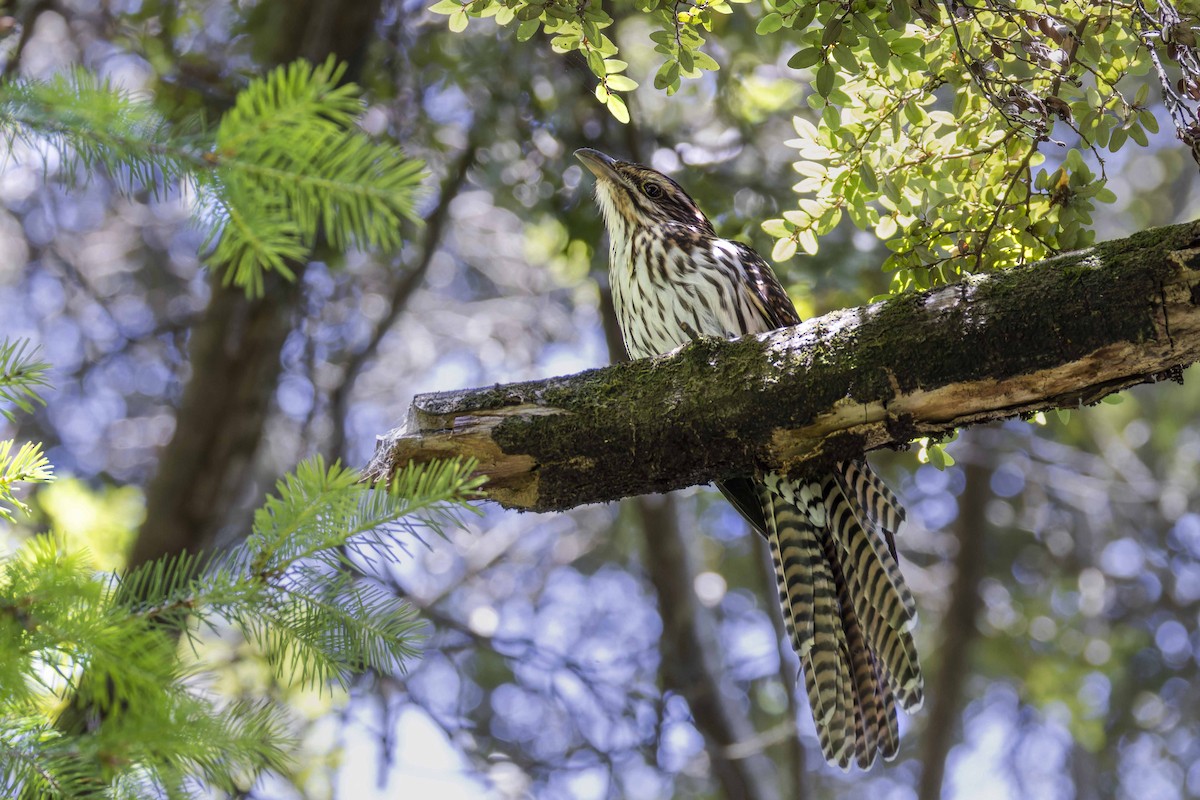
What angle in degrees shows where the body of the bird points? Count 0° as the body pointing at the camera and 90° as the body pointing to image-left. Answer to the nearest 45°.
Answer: approximately 45°
